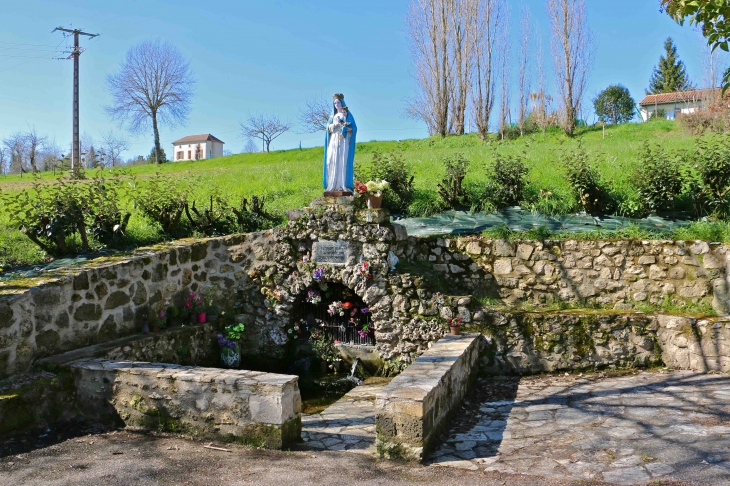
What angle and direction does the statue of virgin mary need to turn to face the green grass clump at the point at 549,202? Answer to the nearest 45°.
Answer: approximately 135° to its left

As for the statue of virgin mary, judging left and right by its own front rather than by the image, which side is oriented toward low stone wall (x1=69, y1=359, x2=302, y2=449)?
front

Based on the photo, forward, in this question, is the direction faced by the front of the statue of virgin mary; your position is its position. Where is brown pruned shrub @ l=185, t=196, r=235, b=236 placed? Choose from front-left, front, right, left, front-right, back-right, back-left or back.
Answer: back-right

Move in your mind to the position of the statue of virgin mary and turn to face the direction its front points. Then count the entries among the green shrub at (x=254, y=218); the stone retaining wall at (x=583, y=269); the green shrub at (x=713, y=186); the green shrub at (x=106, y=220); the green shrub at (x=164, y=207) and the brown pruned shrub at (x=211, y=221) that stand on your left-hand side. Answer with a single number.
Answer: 2

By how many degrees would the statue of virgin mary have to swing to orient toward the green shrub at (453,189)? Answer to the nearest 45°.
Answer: approximately 135° to its left

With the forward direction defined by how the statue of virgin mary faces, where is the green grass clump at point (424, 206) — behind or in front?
behind

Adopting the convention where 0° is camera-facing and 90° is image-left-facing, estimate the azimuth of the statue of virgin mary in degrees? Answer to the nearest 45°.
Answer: approximately 0°

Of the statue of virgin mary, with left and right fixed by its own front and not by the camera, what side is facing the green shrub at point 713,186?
left

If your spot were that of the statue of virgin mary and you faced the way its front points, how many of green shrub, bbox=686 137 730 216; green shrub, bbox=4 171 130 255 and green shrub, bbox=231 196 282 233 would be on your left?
1

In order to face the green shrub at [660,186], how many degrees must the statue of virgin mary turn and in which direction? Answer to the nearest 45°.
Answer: approximately 90° to its left

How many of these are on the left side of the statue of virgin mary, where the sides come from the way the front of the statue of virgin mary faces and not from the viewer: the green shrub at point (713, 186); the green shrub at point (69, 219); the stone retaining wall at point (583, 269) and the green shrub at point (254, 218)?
2

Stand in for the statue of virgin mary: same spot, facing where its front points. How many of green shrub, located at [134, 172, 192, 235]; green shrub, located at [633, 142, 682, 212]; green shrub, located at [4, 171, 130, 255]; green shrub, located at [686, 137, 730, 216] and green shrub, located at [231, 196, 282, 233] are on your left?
2

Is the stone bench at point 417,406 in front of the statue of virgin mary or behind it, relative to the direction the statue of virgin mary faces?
in front
